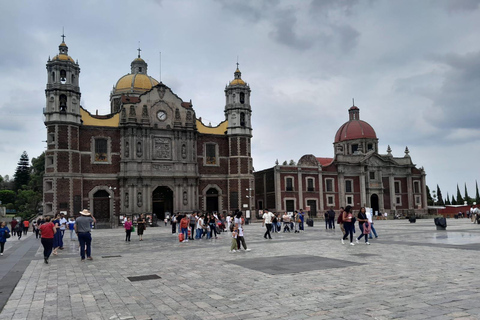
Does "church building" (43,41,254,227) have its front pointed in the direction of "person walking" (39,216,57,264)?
yes

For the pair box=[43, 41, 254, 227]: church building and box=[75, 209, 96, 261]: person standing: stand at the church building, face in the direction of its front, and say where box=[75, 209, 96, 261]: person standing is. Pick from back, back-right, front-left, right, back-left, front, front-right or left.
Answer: front

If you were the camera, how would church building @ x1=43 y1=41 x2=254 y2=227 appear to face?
facing the viewer
